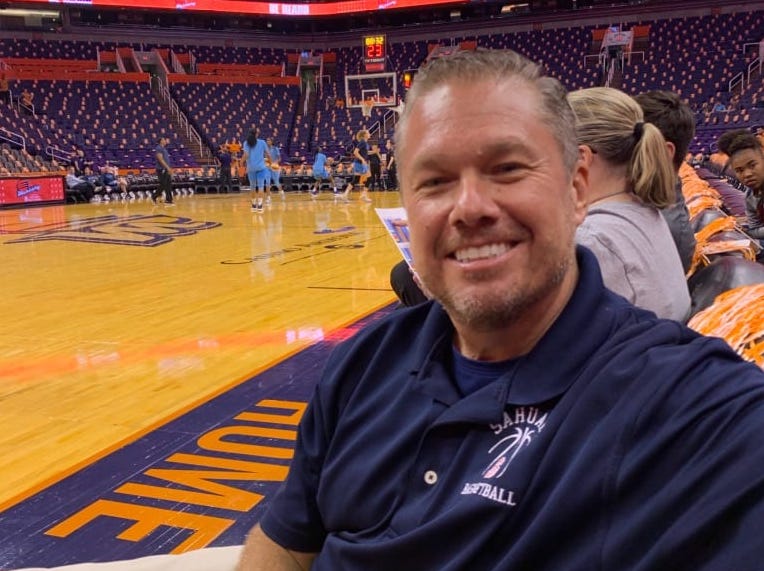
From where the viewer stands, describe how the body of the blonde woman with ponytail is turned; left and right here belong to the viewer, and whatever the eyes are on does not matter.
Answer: facing away from the viewer and to the left of the viewer

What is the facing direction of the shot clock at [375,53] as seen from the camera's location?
facing the viewer

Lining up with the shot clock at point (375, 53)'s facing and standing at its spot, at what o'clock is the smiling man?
The smiling man is roughly at 12 o'clock from the shot clock.

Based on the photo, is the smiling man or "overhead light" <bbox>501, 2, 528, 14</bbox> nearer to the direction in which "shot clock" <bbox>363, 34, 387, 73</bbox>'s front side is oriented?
the smiling man

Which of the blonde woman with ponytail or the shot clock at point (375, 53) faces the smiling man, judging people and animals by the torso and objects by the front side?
the shot clock

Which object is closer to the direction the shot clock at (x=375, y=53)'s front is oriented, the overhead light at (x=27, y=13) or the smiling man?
the smiling man

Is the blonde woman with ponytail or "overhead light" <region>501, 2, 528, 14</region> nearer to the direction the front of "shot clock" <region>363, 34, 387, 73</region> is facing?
the blonde woman with ponytail

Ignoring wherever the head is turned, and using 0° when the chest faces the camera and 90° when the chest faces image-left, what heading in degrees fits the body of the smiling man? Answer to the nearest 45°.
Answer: approximately 45°

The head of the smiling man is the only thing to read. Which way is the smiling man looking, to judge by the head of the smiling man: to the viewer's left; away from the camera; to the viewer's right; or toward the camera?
toward the camera

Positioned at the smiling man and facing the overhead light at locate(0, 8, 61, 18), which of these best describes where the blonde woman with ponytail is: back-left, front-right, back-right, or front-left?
front-right

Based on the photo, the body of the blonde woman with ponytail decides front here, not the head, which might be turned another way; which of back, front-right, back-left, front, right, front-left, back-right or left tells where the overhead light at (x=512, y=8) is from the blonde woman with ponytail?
front-right

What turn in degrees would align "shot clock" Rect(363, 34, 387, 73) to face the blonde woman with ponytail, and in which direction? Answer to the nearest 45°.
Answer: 0° — it already faces them

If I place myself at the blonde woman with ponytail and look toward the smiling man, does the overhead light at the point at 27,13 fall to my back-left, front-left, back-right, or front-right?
back-right

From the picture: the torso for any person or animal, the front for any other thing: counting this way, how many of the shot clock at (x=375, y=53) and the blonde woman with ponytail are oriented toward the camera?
1
